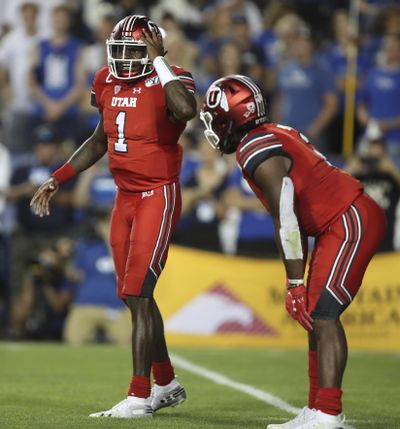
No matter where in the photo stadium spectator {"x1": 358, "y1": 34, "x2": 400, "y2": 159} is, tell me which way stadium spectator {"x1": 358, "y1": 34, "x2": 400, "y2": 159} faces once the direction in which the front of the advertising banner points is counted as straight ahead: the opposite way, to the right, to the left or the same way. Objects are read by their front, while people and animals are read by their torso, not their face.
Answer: the same way

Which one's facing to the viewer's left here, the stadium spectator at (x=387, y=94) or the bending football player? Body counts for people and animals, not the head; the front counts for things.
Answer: the bending football player

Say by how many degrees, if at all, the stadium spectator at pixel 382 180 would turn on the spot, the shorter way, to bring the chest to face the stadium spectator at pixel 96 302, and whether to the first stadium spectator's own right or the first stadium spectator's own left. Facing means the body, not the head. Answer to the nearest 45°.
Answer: approximately 90° to the first stadium spectator's own right

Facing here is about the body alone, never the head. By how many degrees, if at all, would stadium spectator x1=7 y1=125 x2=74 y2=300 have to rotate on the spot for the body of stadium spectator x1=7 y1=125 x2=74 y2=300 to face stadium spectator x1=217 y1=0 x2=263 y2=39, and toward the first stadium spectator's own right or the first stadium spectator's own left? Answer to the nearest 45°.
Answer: approximately 135° to the first stadium spectator's own left

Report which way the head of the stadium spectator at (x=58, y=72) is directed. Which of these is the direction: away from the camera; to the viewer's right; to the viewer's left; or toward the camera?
toward the camera

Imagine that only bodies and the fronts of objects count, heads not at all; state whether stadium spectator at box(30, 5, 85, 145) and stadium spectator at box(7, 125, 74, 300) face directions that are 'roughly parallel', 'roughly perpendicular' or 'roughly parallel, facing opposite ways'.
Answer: roughly parallel

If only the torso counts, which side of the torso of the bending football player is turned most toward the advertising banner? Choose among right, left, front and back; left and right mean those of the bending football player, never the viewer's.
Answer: right

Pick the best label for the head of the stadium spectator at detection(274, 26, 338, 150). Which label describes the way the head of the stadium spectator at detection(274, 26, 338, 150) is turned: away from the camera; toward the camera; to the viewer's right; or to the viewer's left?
toward the camera

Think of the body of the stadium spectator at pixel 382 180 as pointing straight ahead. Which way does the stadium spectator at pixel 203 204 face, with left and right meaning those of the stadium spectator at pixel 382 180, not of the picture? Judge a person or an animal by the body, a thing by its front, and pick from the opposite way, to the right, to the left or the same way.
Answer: the same way

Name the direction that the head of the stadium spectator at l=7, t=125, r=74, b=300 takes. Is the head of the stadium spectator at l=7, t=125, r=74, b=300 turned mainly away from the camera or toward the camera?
toward the camera

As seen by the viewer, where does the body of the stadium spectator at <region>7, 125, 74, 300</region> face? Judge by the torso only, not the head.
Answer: toward the camera

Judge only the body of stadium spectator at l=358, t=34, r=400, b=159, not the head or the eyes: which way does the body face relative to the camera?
toward the camera

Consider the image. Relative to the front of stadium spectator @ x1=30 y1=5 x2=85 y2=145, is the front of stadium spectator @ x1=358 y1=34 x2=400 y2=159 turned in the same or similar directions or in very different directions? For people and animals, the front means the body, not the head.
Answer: same or similar directions

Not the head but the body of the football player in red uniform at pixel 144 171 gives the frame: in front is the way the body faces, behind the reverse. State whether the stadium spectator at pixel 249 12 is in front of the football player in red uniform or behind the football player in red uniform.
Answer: behind

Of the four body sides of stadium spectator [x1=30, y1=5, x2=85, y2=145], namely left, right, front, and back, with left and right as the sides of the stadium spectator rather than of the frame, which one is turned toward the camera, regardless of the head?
front

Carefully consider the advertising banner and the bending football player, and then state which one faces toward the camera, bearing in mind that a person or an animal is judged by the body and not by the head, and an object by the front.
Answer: the advertising banner

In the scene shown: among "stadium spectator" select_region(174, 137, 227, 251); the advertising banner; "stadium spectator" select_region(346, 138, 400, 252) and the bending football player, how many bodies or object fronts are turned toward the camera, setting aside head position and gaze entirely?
3

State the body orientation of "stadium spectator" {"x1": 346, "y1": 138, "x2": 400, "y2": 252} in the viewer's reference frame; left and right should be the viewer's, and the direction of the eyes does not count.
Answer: facing the viewer

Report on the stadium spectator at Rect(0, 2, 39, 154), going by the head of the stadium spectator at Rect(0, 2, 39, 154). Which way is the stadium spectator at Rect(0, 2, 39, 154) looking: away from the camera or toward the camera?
toward the camera
